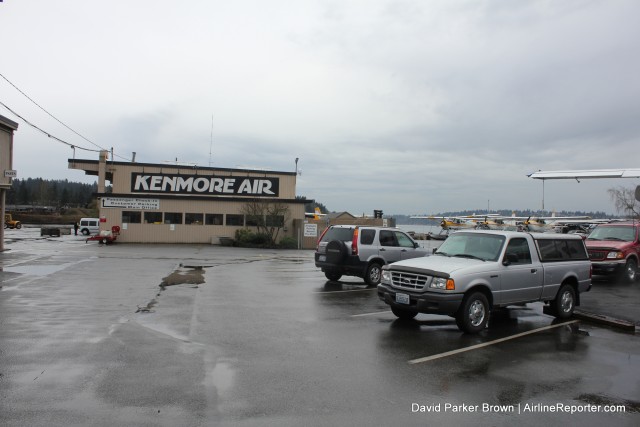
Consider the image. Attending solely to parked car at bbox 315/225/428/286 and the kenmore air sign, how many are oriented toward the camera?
1

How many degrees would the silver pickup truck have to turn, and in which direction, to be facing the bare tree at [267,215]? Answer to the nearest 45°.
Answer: approximately 90° to its right

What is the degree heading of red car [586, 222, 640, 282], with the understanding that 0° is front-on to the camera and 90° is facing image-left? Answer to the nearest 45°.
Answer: approximately 45°

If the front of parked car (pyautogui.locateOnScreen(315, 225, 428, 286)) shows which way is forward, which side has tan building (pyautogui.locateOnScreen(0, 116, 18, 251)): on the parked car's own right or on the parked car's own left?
on the parked car's own left

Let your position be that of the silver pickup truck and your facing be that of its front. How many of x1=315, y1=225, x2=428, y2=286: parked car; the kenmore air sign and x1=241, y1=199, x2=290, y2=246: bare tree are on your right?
3

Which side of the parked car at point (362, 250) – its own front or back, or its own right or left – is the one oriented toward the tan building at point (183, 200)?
left

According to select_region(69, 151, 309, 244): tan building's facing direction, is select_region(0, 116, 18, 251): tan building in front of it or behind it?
in front

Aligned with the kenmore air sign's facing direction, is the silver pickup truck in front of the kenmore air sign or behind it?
in front

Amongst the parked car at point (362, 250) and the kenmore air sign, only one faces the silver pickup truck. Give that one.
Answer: the kenmore air sign

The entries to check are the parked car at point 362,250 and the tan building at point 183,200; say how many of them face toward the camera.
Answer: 1

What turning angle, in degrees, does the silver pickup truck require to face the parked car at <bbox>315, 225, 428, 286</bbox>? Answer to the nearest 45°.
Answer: approximately 90° to its right

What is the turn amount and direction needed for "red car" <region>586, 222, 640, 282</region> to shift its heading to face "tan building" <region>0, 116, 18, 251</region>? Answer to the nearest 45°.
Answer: approximately 45° to its right
